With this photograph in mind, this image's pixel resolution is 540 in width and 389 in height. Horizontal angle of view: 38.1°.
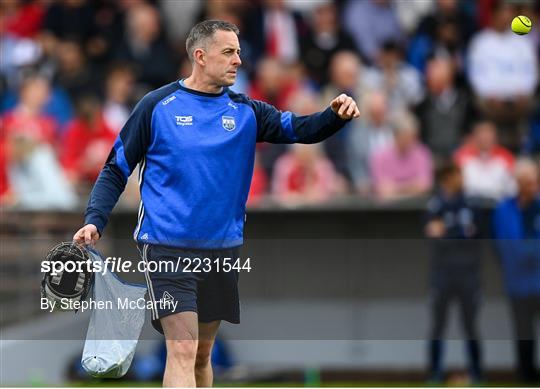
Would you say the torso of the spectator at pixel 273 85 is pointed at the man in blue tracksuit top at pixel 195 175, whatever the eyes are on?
yes

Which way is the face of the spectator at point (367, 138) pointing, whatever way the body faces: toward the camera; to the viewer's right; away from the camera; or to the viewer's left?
toward the camera

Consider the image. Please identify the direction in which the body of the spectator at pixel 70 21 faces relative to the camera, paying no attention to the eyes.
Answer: toward the camera

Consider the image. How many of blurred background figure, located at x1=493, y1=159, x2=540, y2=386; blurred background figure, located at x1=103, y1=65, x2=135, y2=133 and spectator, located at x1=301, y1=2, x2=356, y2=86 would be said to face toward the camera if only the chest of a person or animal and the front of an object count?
3

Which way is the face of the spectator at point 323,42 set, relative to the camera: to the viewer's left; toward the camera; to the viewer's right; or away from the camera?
toward the camera

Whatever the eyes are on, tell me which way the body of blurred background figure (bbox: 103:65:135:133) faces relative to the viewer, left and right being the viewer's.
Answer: facing the viewer

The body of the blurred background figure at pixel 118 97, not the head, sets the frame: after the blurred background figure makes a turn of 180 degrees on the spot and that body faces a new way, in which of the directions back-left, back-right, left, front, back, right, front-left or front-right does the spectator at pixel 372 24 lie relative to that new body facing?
right

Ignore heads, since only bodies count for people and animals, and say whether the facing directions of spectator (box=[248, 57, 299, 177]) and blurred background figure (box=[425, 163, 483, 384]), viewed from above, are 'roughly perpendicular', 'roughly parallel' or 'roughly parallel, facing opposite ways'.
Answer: roughly parallel

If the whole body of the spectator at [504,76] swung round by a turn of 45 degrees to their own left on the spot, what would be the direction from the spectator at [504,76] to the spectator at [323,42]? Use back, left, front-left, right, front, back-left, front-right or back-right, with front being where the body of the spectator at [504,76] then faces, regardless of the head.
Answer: back-right

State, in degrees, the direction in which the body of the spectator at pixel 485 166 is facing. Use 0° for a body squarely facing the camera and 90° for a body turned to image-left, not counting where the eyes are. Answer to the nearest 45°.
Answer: approximately 0°

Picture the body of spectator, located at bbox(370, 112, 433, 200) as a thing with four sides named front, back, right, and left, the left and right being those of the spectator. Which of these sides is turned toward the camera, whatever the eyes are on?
front

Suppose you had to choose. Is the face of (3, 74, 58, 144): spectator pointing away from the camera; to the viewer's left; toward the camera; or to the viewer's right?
toward the camera

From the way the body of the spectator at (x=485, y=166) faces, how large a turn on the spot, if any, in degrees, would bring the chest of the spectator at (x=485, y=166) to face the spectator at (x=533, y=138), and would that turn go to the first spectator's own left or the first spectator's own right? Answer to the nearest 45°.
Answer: approximately 135° to the first spectator's own left

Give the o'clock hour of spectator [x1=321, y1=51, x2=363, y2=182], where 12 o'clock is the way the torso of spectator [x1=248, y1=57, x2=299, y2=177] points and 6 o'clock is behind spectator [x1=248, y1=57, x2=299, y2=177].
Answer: spectator [x1=321, y1=51, x2=363, y2=182] is roughly at 9 o'clock from spectator [x1=248, y1=57, x2=299, y2=177].
